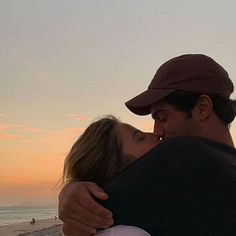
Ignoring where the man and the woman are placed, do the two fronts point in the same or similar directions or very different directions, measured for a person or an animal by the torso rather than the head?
very different directions

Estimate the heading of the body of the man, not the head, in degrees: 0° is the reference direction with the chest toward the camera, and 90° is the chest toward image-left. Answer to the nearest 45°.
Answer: approximately 90°

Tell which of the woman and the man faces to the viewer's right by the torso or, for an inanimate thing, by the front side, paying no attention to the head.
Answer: the woman

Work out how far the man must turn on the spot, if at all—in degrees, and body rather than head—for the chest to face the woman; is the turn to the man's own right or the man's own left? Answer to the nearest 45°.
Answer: approximately 45° to the man's own right

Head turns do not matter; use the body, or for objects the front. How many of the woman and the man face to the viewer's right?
1

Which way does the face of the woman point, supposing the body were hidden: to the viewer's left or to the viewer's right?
to the viewer's right

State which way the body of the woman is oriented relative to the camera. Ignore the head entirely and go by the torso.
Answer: to the viewer's right

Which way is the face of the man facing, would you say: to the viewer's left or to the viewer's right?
to the viewer's left
